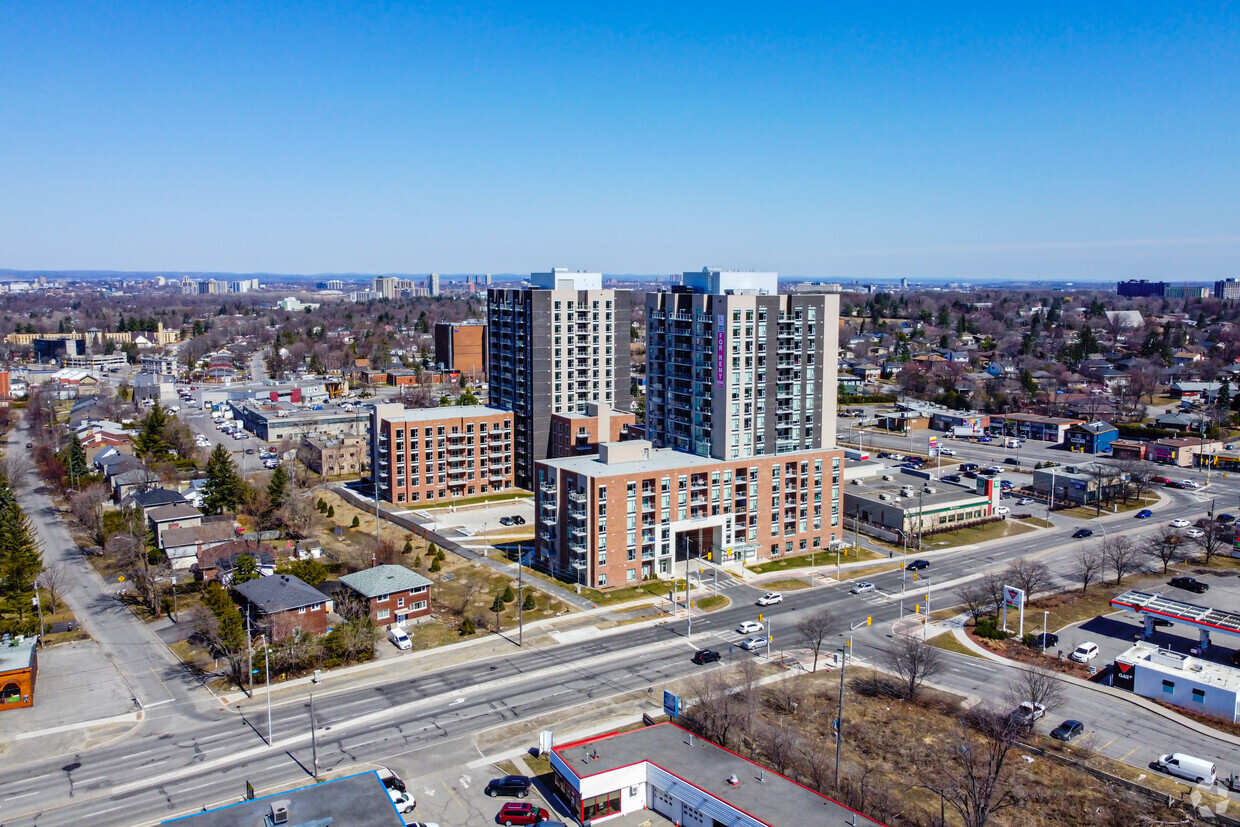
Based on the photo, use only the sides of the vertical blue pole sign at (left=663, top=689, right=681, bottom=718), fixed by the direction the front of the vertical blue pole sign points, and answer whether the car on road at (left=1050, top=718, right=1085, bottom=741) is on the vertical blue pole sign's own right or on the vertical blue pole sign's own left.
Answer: on the vertical blue pole sign's own left

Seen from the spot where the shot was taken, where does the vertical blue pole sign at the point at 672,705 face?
facing the viewer and to the left of the viewer

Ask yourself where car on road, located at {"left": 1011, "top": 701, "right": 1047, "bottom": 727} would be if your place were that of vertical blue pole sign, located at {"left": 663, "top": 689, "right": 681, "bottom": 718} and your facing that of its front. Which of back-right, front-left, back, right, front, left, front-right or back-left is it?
back-left

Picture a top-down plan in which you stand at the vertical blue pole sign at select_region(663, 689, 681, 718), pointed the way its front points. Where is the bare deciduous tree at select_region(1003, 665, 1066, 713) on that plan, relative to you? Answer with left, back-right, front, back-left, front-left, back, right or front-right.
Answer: back-left

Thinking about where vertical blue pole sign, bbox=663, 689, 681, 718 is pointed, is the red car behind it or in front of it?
in front
